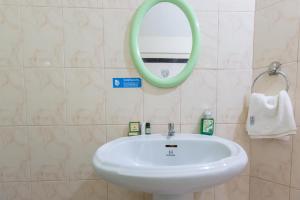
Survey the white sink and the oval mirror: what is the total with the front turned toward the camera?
2

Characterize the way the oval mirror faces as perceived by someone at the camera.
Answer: facing the viewer

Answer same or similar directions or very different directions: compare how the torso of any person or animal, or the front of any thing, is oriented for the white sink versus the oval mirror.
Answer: same or similar directions

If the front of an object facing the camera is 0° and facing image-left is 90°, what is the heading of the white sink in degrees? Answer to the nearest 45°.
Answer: approximately 0°
